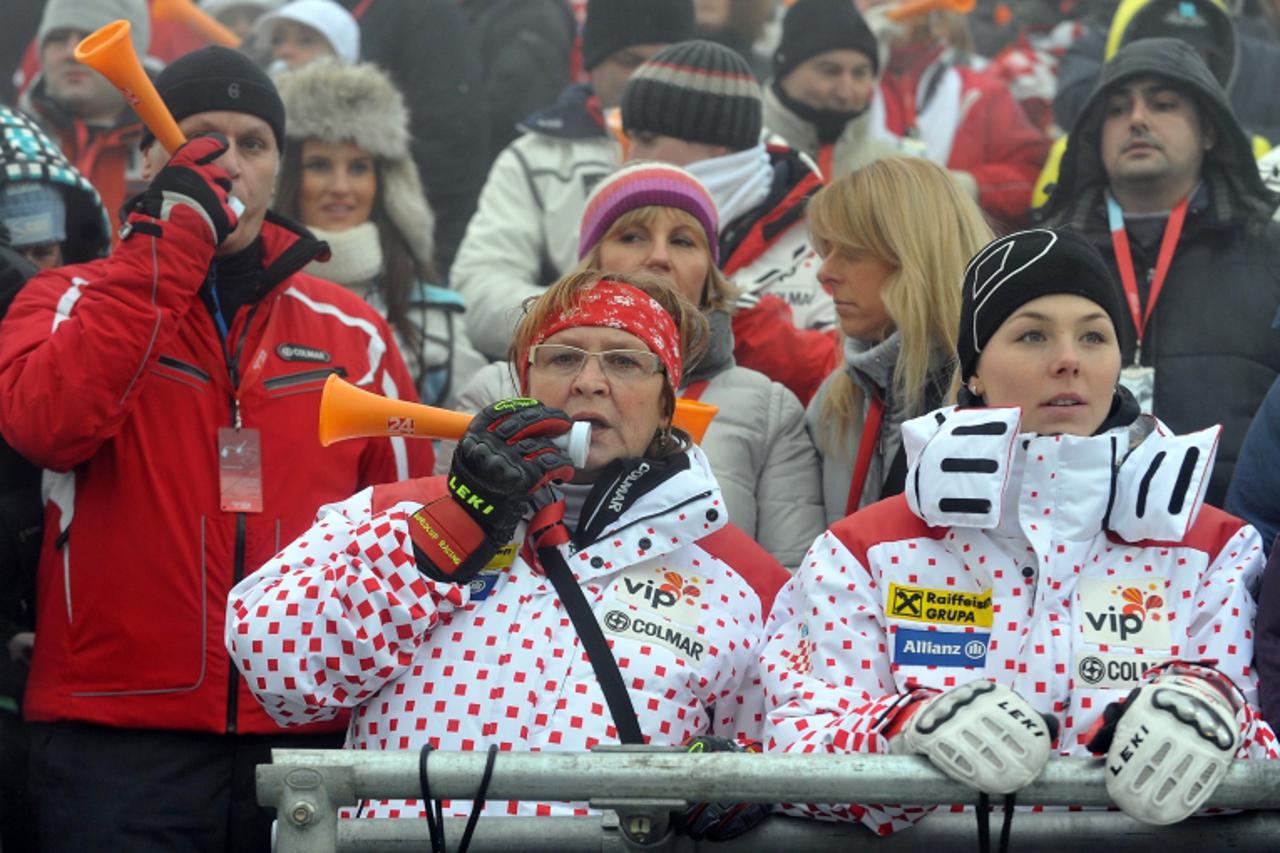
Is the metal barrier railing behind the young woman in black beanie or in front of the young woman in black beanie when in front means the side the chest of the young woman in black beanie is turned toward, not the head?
in front

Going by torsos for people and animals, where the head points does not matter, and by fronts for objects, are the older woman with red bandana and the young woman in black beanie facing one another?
no

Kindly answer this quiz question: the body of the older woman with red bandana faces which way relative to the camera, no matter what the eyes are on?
toward the camera

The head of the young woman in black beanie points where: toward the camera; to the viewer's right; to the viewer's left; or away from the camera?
toward the camera

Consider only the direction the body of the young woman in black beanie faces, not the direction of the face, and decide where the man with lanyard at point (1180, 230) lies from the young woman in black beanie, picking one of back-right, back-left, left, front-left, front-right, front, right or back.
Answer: back

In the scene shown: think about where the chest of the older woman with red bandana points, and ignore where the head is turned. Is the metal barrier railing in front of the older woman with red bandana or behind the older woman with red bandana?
in front

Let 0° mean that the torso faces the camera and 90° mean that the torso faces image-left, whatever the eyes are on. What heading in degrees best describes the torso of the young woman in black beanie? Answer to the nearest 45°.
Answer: approximately 0°

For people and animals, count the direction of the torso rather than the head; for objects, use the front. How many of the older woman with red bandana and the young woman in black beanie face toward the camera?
2

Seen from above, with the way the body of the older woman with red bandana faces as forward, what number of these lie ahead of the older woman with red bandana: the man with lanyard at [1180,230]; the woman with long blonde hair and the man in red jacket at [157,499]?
0

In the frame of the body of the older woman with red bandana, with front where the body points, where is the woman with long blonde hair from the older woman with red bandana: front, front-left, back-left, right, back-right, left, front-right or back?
back-left

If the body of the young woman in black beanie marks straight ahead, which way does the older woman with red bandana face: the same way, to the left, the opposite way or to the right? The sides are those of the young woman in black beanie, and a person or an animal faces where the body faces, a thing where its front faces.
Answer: the same way

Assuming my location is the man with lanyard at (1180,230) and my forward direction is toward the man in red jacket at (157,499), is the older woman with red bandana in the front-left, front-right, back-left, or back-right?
front-left

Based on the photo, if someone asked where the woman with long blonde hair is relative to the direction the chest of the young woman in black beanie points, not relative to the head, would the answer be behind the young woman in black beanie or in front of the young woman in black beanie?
behind

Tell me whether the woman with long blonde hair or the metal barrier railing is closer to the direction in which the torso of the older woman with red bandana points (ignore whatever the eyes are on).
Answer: the metal barrier railing

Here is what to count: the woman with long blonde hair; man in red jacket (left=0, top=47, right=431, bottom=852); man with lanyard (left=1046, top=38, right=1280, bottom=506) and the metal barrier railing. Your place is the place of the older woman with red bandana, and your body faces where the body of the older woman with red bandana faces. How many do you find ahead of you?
1

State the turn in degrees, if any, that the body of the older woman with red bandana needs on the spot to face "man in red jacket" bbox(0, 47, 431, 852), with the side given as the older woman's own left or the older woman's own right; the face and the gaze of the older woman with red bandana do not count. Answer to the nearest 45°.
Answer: approximately 135° to the older woman's own right

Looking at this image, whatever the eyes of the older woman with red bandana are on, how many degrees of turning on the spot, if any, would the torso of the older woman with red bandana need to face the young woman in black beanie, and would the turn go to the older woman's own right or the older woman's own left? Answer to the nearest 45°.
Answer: approximately 90° to the older woman's own left

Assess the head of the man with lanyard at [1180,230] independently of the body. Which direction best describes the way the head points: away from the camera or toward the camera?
toward the camera

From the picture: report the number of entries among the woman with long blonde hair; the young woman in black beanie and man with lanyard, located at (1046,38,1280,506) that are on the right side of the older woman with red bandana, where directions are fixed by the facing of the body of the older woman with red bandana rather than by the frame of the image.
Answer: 0
